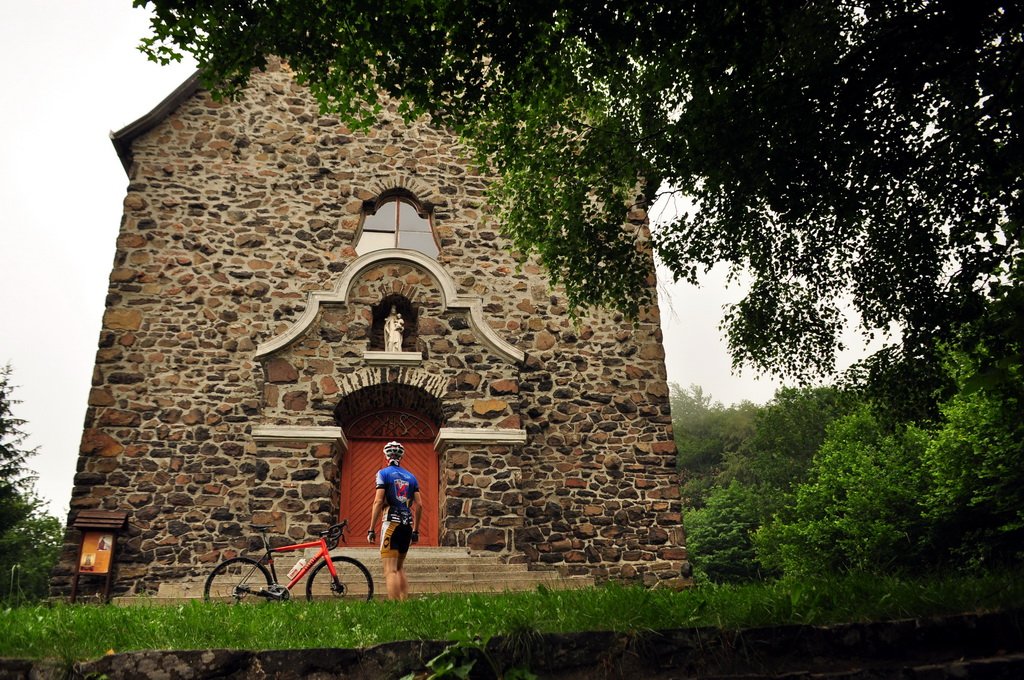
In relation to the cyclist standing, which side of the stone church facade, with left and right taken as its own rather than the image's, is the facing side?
front

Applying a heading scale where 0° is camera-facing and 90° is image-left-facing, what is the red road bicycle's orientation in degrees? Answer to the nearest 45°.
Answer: approximately 270°

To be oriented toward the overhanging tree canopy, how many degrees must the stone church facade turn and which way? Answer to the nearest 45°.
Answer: approximately 45° to its left

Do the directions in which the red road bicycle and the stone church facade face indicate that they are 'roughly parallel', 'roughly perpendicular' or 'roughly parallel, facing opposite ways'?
roughly perpendicular

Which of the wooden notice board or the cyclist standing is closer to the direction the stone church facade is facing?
the cyclist standing

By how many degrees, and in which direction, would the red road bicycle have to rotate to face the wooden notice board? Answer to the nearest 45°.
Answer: approximately 135° to its left

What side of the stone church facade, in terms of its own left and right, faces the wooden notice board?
right

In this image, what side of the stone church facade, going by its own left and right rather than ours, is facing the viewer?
front

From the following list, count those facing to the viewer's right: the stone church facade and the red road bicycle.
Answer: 1
